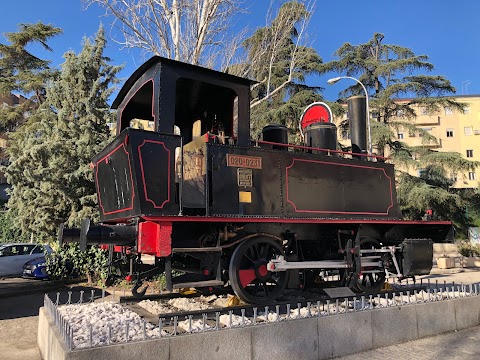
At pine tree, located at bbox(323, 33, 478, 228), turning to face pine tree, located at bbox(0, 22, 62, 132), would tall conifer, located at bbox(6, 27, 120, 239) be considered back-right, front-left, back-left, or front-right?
front-left

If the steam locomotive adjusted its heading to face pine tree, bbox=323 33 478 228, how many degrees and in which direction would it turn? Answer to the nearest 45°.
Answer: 0° — it already faces it

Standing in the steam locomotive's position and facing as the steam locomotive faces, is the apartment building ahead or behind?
ahead

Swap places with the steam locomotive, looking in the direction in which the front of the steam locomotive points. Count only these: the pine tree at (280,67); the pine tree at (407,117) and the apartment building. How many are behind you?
0

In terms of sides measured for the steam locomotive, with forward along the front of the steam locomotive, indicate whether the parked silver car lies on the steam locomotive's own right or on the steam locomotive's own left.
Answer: on the steam locomotive's own left

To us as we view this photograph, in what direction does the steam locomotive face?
facing away from the viewer and to the right of the viewer

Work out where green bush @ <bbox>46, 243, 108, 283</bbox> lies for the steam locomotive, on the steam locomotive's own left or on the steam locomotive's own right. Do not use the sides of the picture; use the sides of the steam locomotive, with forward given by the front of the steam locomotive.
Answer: on the steam locomotive's own left

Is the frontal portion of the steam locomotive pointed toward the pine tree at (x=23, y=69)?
no

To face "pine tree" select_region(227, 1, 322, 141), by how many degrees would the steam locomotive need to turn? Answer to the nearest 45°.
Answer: approximately 45° to its left

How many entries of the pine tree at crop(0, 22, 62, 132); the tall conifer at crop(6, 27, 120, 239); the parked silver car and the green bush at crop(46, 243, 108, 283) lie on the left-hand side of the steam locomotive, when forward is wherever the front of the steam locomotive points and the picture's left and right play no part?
4

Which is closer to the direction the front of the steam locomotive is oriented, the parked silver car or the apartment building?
the apartment building

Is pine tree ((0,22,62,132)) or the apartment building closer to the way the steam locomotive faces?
the apartment building

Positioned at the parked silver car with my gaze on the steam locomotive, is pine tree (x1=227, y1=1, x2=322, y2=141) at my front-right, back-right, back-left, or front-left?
front-left

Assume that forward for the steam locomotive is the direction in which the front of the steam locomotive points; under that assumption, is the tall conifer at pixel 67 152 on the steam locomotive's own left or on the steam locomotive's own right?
on the steam locomotive's own left
